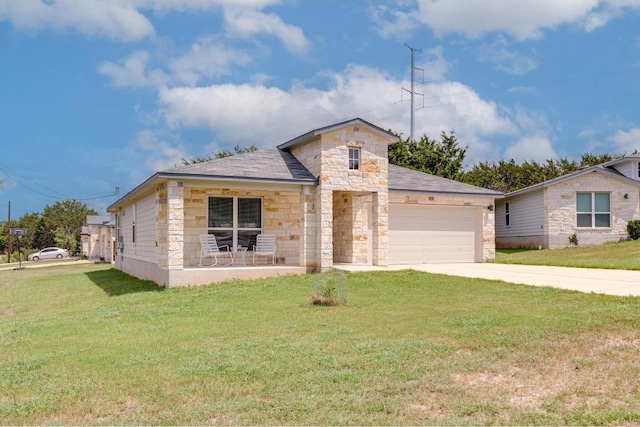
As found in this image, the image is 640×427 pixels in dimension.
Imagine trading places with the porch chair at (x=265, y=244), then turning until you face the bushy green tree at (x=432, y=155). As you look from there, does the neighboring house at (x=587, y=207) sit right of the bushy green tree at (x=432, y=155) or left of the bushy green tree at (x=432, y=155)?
right

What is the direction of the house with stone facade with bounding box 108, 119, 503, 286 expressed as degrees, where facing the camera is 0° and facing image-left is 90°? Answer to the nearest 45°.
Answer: approximately 315°

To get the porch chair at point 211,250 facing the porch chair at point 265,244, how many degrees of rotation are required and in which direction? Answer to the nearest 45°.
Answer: approximately 45° to its left

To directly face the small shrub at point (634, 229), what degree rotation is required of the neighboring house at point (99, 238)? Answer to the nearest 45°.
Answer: approximately 45° to its left
